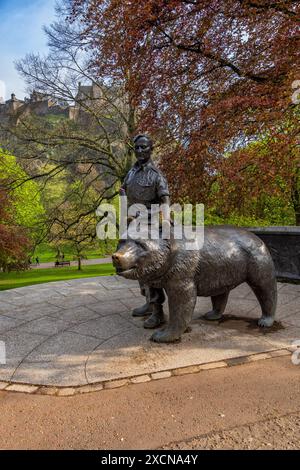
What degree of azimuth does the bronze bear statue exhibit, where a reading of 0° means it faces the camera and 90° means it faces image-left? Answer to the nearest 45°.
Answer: approximately 45°

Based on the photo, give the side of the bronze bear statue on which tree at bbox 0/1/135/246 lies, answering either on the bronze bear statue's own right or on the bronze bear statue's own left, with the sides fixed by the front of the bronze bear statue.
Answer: on the bronze bear statue's own right
